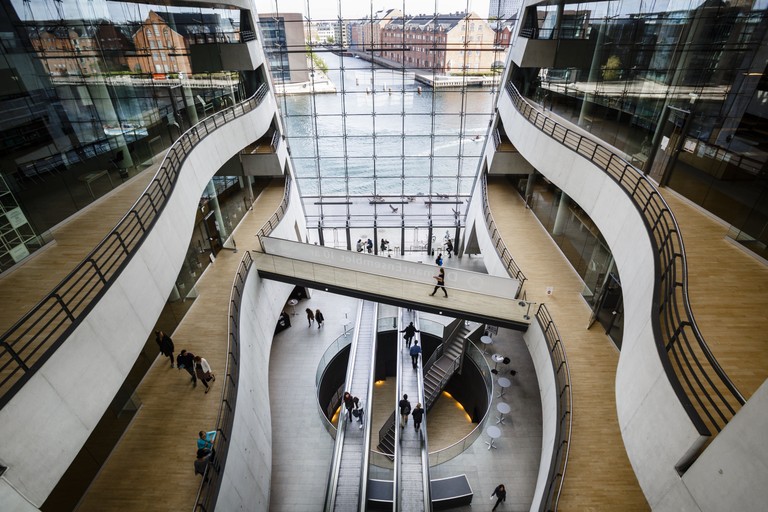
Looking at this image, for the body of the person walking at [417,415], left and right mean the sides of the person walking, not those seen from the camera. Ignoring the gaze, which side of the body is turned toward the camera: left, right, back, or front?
back

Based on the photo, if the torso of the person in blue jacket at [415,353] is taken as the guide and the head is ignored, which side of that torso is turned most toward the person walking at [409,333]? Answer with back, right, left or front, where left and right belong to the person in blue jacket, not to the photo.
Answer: front

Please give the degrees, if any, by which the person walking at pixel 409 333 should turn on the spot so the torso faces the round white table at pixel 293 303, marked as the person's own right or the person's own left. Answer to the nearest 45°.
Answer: approximately 45° to the person's own left

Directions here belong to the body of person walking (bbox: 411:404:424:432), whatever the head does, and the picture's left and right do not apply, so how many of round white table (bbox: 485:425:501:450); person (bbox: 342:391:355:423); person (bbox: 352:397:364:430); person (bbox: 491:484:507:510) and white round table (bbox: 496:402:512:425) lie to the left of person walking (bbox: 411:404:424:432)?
2

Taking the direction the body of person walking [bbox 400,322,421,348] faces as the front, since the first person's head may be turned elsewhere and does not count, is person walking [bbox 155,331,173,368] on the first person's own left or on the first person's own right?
on the first person's own left

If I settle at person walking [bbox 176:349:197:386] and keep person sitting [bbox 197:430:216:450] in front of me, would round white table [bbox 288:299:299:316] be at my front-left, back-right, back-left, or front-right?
back-left

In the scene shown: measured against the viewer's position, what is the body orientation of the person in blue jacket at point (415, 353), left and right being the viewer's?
facing away from the viewer

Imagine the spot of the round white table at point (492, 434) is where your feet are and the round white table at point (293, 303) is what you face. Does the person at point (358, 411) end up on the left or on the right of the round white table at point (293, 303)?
left

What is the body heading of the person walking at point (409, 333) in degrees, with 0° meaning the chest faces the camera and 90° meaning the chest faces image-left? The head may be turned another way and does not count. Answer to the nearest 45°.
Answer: approximately 180°
